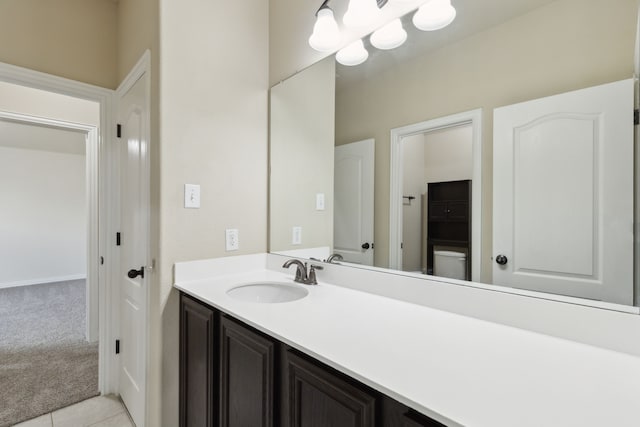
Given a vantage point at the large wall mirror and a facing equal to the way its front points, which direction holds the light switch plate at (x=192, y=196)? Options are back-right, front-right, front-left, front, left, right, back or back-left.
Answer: front-right

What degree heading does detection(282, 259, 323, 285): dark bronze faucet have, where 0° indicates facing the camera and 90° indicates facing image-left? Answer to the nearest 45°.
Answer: approximately 45°

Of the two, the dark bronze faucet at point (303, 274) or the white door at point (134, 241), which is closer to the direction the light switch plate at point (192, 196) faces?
the dark bronze faucet

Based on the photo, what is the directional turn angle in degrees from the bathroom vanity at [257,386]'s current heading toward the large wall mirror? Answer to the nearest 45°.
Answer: approximately 135° to its left

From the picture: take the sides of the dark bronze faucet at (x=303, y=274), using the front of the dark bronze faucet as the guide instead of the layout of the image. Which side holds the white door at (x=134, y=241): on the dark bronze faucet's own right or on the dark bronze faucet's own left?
on the dark bronze faucet's own right

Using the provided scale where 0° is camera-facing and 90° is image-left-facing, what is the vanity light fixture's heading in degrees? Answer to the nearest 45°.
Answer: approximately 45°

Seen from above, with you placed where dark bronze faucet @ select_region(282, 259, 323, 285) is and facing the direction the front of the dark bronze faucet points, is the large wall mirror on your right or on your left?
on your left

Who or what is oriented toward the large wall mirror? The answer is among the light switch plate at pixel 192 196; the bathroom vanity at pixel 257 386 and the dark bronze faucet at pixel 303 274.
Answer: the light switch plate

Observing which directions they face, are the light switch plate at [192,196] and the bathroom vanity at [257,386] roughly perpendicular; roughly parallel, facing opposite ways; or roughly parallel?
roughly perpendicular

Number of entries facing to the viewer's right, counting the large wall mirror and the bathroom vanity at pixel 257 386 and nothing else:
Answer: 0

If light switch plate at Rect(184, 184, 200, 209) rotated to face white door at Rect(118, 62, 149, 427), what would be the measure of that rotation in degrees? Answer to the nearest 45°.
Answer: approximately 180°

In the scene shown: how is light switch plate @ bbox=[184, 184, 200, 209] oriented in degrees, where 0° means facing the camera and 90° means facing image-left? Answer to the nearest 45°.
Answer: approximately 315°

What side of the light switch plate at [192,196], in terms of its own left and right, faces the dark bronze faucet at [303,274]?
front
